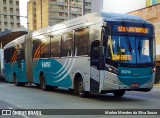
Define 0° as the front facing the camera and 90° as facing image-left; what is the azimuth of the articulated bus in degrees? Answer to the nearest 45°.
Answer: approximately 315°
